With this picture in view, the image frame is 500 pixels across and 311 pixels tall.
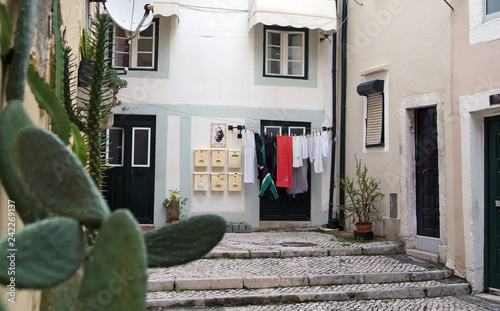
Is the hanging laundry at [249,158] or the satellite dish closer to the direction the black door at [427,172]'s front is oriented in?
the satellite dish

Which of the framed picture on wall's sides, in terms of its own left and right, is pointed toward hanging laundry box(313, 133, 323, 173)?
left

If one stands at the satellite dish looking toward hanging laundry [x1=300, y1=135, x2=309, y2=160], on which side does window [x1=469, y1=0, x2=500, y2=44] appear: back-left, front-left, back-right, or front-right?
front-right

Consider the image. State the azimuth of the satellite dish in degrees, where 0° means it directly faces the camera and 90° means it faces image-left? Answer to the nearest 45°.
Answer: approximately 315°

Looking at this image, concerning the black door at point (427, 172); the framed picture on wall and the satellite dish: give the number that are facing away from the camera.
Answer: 0

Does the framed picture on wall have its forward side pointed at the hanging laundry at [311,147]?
no

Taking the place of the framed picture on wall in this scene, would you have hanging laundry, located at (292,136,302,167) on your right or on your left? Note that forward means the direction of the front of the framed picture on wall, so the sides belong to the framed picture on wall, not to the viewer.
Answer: on your left

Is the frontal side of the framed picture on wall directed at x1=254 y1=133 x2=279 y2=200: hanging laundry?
no

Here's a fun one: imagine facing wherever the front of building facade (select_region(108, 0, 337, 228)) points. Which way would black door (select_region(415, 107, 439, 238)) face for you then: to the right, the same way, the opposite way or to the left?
to the right

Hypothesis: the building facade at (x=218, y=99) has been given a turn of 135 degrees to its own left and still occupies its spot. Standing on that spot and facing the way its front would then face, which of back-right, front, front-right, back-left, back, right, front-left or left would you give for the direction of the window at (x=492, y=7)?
right

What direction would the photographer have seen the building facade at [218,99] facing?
facing the viewer

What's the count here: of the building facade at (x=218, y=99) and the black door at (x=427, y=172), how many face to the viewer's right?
0

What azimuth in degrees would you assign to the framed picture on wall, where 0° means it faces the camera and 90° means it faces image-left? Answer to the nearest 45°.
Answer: approximately 0°

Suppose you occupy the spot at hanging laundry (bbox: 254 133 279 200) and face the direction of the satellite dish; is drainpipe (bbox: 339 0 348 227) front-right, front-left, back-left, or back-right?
back-left

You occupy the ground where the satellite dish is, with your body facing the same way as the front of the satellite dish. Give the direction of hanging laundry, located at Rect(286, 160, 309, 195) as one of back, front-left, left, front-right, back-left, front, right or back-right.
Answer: left
